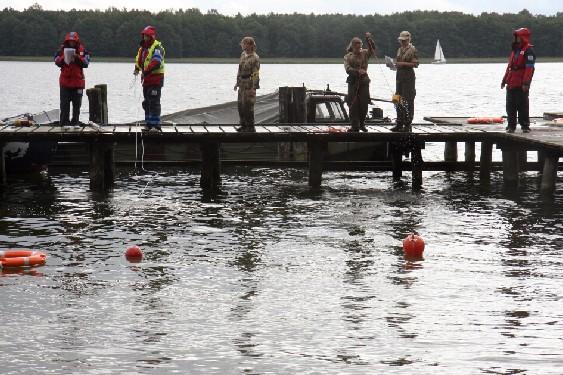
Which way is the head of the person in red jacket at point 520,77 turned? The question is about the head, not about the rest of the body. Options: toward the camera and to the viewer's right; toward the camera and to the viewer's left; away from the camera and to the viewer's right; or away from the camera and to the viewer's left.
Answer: toward the camera and to the viewer's left

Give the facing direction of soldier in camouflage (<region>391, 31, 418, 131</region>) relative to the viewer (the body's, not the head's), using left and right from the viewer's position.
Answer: facing the viewer and to the left of the viewer

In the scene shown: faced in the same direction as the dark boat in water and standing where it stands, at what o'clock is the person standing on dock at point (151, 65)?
The person standing on dock is roughly at 10 o'clock from the dark boat in water.

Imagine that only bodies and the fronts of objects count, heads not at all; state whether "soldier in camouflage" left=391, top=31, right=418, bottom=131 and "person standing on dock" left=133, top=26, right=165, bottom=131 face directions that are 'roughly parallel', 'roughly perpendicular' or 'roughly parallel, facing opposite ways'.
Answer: roughly parallel

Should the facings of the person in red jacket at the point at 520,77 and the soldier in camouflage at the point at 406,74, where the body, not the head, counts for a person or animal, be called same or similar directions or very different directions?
same or similar directions

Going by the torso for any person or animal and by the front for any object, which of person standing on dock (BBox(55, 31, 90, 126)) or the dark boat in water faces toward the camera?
the person standing on dock

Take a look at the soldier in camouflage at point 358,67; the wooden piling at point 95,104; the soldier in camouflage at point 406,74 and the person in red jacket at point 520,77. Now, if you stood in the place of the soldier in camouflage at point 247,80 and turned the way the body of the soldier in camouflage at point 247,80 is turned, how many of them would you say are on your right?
1

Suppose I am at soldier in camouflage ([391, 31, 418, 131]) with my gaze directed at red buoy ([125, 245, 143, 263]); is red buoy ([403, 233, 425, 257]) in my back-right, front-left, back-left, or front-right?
front-left

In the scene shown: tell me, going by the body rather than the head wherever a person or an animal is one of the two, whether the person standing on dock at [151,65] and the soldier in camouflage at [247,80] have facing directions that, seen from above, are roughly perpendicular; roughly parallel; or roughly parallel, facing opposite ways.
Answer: roughly parallel

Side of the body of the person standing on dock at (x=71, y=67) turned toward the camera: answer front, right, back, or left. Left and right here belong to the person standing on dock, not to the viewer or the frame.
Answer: front

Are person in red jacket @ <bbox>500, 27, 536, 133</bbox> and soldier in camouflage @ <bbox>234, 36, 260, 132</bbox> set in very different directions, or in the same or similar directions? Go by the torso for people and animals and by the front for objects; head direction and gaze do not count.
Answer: same or similar directions

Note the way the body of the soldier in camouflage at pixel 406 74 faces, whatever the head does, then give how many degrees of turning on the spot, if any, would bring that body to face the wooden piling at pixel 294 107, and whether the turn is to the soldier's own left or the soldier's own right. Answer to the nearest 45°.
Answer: approximately 90° to the soldier's own right

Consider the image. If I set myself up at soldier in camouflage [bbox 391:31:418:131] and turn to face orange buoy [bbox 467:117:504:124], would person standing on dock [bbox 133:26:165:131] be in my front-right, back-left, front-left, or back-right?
back-left

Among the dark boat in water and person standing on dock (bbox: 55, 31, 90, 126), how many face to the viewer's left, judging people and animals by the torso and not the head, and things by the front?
1

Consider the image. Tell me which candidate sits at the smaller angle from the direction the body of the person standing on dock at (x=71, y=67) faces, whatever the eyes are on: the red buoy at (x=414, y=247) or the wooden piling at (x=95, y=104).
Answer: the red buoy

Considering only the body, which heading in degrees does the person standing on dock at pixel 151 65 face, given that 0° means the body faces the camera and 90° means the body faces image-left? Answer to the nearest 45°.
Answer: approximately 45°

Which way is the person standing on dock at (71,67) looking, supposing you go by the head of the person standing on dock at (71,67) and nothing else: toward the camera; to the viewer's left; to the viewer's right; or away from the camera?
toward the camera
